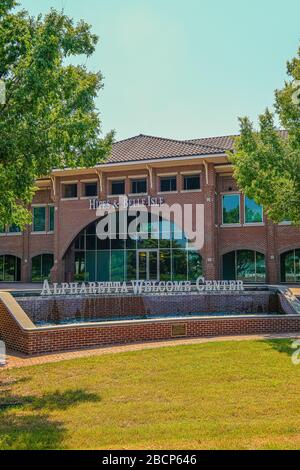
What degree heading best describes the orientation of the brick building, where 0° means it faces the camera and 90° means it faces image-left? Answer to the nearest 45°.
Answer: approximately 0°

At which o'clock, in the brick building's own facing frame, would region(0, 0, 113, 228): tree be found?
The tree is roughly at 12 o'clock from the brick building.

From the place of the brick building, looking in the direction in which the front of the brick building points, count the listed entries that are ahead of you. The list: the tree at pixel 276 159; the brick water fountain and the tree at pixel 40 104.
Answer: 3

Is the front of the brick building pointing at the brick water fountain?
yes

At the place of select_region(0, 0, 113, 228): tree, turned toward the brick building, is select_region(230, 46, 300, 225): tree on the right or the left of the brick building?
right

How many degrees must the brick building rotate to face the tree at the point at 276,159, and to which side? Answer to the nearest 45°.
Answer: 0° — it already faces it

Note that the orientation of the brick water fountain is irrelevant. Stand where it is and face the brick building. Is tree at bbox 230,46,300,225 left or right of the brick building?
right
